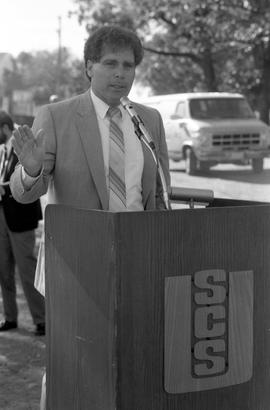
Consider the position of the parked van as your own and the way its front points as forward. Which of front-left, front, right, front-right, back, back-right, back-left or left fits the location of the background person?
front-right

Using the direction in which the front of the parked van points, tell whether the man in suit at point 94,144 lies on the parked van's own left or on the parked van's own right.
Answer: on the parked van's own right

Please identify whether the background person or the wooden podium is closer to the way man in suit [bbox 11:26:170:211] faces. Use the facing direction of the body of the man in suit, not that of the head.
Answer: the wooden podium

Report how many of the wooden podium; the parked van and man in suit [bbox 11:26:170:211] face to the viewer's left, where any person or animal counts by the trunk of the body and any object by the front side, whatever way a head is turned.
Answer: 0

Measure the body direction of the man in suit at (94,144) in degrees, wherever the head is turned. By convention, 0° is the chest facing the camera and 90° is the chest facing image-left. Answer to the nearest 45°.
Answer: approximately 315°

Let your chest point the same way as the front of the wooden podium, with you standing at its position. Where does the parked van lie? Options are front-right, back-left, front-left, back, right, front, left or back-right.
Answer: back-left

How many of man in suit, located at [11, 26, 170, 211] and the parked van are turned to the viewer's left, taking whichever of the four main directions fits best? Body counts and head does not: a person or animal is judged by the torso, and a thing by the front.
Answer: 0

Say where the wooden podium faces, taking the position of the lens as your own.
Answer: facing the viewer and to the right of the viewer

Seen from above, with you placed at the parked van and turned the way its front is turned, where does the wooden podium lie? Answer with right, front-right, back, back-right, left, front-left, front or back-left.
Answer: front-right
